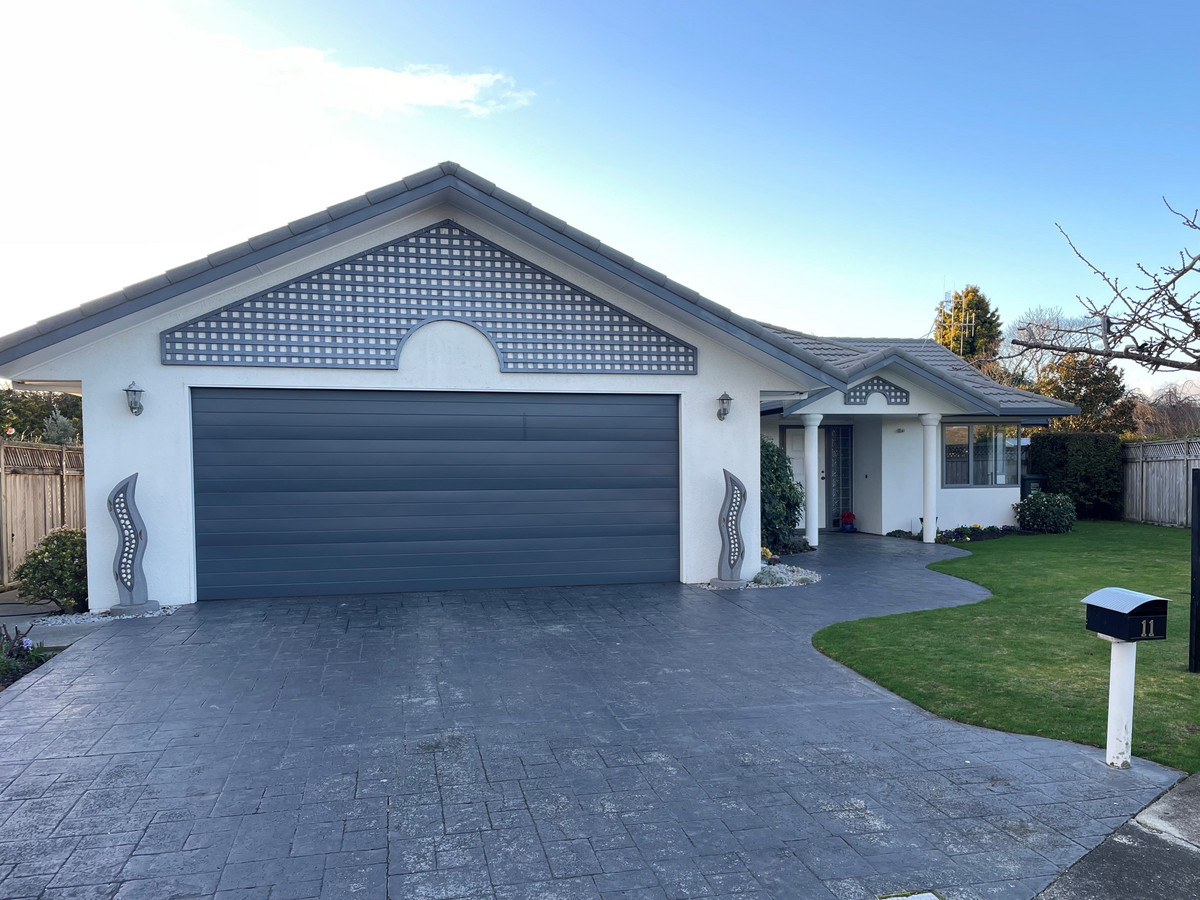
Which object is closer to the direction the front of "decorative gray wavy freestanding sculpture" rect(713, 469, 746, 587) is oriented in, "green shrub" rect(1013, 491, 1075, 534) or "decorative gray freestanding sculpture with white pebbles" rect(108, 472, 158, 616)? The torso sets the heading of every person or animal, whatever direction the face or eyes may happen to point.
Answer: the decorative gray freestanding sculpture with white pebbles

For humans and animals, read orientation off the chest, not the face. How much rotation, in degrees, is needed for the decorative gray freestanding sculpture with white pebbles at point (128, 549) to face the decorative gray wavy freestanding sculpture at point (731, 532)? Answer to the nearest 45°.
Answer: approximately 90° to its left

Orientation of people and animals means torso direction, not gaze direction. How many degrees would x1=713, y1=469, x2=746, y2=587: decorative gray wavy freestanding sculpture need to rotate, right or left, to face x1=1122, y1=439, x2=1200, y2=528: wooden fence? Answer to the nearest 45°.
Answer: approximately 135° to its left

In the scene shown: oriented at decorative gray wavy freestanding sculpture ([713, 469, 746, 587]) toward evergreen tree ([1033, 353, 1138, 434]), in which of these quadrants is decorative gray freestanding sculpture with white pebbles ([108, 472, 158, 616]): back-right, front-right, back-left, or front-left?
back-left

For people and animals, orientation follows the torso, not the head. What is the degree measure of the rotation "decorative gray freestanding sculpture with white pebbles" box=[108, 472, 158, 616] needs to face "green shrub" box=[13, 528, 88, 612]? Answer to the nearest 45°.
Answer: approximately 135° to its right

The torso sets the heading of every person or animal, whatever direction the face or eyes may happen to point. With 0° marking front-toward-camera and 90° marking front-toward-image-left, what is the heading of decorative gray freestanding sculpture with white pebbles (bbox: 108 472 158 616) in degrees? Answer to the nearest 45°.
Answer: approximately 0°

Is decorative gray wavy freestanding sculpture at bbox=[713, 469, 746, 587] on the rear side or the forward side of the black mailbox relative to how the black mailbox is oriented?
on the rear side

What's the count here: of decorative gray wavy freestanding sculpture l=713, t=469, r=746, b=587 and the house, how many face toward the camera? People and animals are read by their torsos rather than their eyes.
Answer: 2

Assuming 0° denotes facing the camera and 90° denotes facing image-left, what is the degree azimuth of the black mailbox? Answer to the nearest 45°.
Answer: approximately 315°

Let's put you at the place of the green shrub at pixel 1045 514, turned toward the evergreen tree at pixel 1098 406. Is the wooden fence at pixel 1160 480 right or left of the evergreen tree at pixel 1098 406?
right
